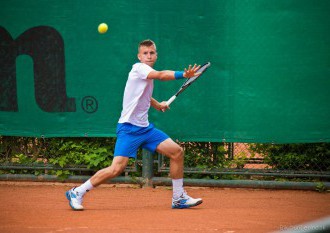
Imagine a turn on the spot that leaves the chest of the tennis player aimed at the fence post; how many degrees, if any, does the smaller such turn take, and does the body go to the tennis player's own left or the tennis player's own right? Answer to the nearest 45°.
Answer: approximately 90° to the tennis player's own left

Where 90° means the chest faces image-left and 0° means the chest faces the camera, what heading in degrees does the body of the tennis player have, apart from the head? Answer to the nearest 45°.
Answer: approximately 270°
